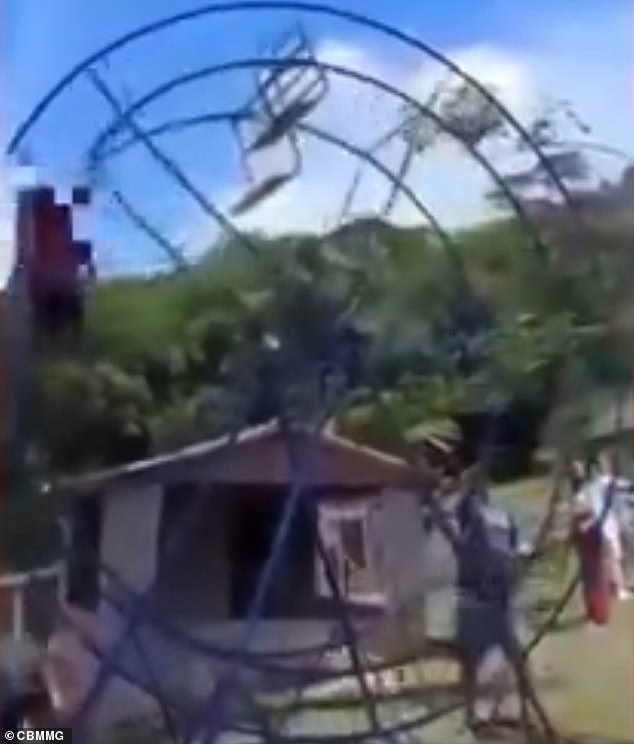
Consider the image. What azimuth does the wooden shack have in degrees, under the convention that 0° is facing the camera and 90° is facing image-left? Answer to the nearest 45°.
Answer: approximately 0°
